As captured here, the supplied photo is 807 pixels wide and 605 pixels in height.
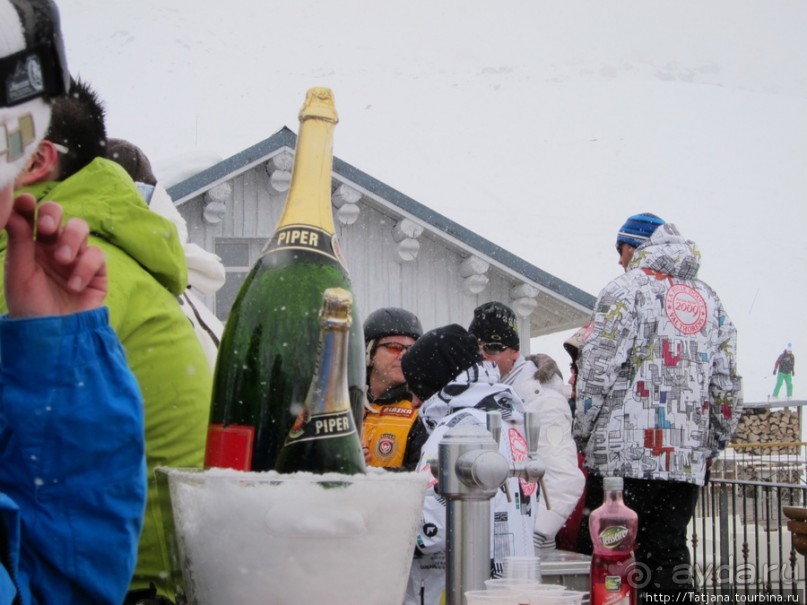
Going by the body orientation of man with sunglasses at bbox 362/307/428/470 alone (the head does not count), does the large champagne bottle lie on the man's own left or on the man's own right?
on the man's own right

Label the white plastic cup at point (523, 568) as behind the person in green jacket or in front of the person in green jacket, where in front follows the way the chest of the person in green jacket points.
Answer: behind

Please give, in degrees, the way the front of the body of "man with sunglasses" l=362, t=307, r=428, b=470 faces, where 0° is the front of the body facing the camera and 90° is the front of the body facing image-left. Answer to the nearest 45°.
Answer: approximately 315°

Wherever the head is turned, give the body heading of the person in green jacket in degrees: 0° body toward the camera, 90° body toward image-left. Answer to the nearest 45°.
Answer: approximately 90°

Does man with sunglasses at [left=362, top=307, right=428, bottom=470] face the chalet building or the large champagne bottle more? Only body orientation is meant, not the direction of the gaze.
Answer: the large champagne bottle

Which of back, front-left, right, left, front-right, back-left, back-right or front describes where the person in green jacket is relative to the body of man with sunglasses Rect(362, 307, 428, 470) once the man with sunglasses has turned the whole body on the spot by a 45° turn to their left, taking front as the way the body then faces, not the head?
right

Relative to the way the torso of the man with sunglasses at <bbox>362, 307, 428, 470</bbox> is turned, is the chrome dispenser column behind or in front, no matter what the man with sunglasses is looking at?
in front

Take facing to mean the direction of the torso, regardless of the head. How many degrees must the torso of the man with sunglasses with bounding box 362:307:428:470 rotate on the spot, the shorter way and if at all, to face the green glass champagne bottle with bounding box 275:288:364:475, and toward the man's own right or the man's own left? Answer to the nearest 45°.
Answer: approximately 45° to the man's own right
